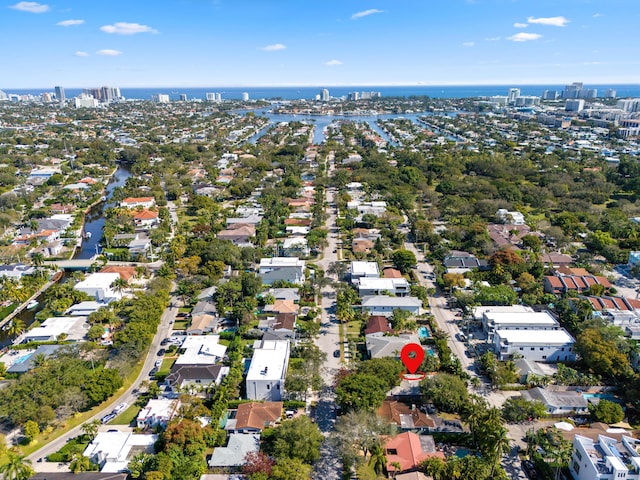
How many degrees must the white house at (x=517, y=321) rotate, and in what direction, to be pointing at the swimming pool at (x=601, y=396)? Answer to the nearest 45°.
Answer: approximately 135° to its left

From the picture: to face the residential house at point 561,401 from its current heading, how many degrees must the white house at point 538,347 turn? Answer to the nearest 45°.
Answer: approximately 90° to its left

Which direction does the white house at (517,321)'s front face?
to the viewer's left

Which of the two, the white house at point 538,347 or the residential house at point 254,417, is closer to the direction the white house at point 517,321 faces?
the residential house

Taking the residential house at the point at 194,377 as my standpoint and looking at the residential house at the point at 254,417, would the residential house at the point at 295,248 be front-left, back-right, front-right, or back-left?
back-left

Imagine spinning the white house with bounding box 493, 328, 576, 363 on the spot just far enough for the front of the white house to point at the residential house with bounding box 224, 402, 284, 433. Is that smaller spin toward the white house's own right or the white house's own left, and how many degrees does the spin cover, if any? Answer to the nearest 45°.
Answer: approximately 45° to the white house's own left

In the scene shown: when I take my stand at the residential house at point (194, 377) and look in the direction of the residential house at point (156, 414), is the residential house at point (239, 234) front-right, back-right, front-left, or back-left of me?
back-right

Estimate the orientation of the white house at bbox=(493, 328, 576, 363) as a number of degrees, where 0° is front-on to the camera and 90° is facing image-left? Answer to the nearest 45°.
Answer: approximately 90°

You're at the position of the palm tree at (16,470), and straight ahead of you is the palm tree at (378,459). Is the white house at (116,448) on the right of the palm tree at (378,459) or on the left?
left

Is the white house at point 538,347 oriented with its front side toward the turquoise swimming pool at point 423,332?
yes

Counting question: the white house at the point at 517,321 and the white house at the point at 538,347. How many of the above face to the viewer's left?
2
